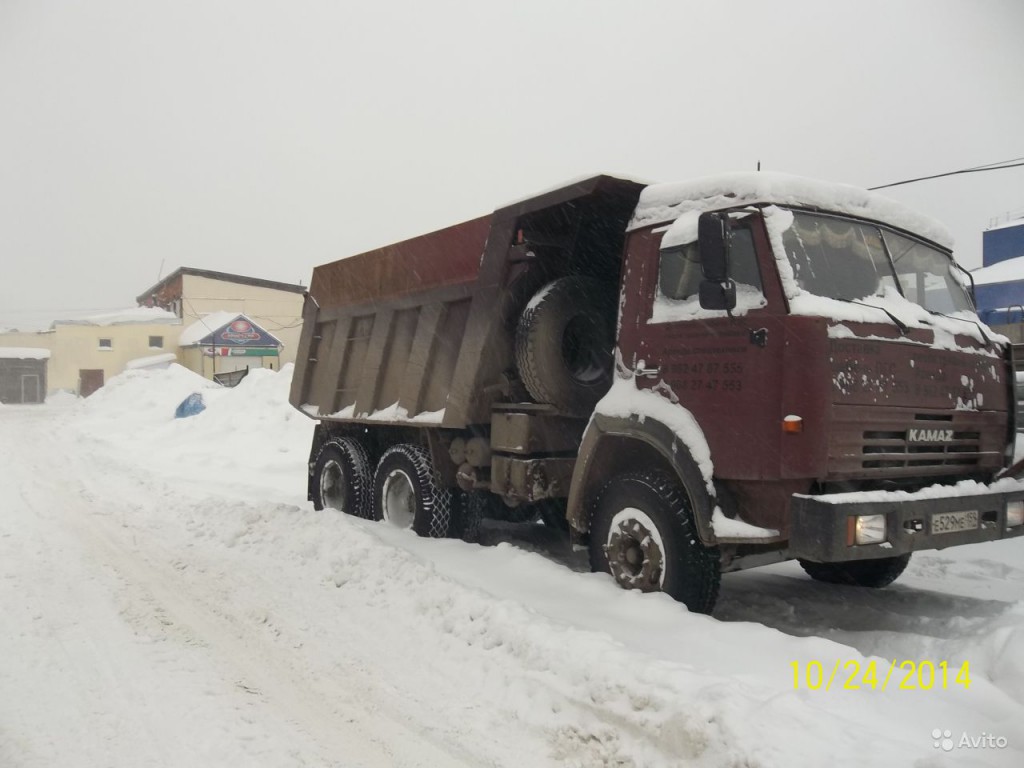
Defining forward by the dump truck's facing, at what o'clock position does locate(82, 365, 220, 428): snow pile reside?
The snow pile is roughly at 6 o'clock from the dump truck.

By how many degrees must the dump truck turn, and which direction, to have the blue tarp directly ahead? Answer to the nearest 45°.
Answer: approximately 180°

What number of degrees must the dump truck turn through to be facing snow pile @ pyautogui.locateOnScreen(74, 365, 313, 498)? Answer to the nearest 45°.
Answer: approximately 180°

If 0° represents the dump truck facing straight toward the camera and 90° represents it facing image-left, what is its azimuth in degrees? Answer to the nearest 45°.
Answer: approximately 315°
